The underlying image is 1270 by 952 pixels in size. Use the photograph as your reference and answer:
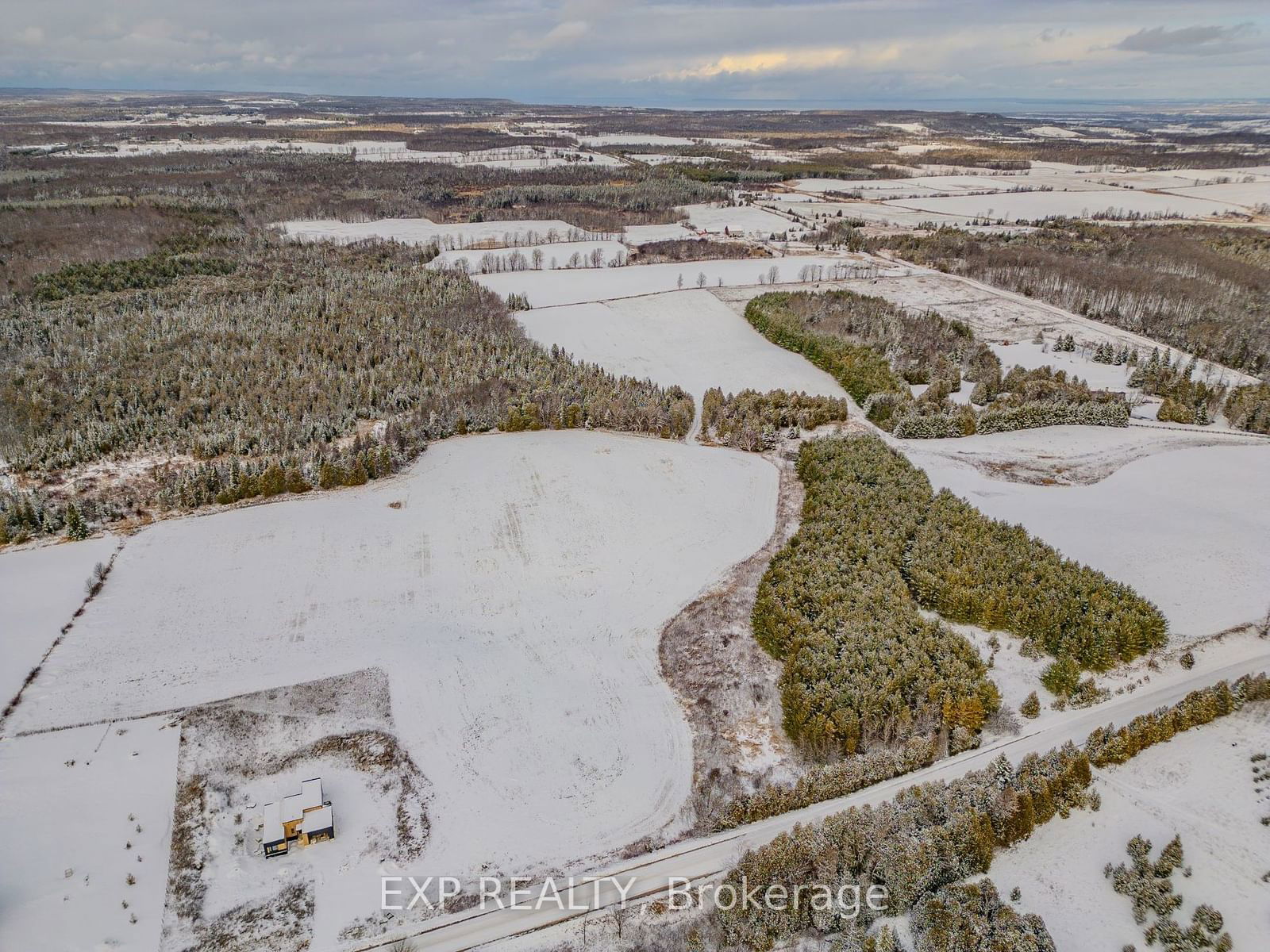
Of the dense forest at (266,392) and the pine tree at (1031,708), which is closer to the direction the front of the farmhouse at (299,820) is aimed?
the pine tree

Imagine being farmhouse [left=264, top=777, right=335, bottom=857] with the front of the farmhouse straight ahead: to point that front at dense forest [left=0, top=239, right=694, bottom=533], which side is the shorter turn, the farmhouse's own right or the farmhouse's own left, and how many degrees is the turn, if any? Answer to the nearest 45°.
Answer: approximately 180°

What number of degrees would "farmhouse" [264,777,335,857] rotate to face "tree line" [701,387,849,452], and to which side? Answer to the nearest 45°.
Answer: approximately 135° to its left

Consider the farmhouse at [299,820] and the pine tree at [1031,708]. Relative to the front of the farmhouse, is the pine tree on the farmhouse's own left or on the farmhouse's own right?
on the farmhouse's own left

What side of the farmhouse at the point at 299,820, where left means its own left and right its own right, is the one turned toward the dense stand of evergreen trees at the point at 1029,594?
left

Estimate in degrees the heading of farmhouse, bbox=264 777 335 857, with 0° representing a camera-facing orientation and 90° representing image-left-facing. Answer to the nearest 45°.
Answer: approximately 0°

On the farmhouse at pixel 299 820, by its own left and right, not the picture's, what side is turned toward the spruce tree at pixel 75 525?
back

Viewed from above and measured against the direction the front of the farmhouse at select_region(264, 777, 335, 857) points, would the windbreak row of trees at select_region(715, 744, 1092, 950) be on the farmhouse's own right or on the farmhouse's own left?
on the farmhouse's own left

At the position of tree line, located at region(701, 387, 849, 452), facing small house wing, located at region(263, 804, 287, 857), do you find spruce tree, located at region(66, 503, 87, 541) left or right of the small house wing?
right

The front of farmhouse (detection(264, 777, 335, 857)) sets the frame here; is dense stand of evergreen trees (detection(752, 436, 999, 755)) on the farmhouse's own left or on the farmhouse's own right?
on the farmhouse's own left
